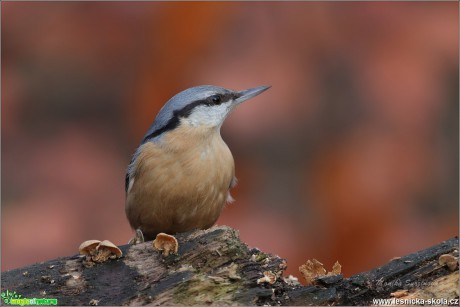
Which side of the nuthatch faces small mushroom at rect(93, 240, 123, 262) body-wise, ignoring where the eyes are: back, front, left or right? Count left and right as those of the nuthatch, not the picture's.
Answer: right

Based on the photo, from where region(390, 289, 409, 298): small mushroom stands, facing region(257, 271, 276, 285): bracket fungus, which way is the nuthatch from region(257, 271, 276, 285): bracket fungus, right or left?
right

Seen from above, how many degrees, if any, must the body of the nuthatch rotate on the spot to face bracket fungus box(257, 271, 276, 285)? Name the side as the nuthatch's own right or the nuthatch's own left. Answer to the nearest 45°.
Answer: approximately 45° to the nuthatch's own left

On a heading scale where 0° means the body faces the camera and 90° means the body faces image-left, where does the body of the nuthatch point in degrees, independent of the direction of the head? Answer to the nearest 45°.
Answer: approximately 315°

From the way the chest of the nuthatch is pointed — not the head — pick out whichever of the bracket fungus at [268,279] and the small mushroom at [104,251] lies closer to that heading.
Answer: the bracket fungus

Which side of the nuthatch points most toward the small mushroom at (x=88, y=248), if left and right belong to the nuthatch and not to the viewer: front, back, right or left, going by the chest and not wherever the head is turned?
right
